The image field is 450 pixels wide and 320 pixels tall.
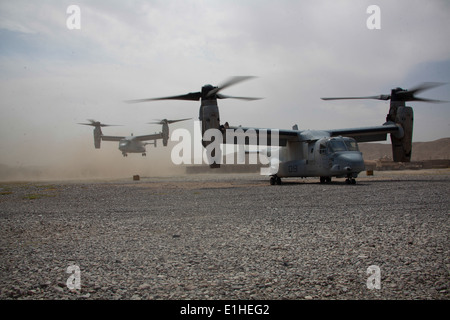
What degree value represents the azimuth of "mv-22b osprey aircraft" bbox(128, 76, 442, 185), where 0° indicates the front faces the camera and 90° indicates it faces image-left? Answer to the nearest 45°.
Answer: approximately 315°
